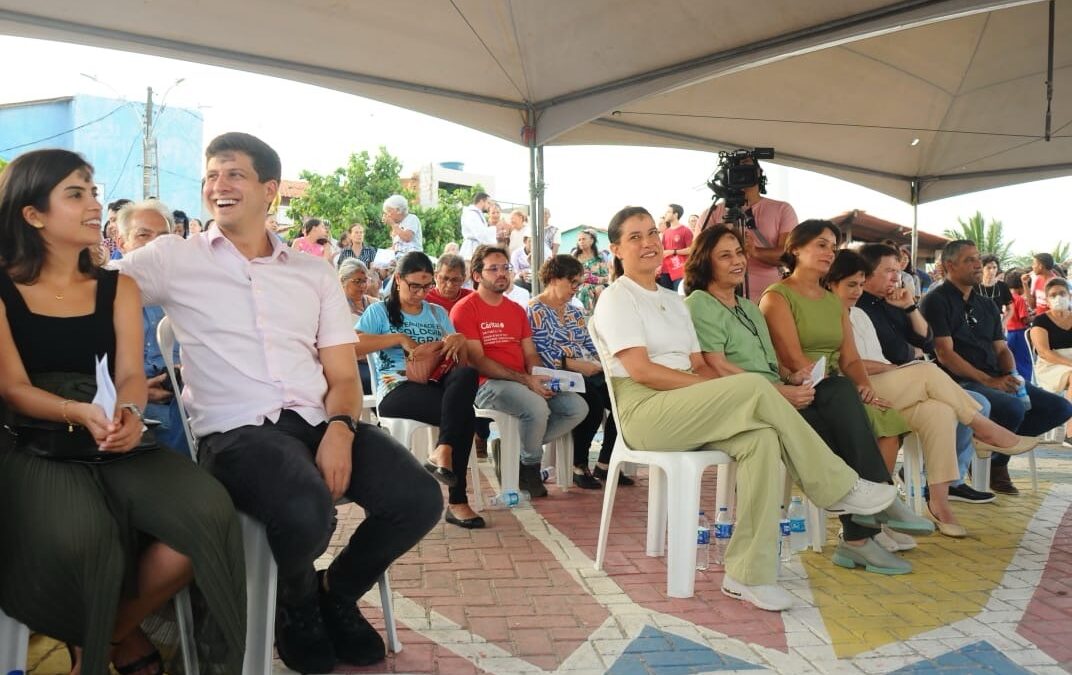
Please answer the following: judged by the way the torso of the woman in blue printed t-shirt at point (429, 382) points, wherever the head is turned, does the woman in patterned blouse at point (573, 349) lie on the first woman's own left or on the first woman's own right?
on the first woman's own left

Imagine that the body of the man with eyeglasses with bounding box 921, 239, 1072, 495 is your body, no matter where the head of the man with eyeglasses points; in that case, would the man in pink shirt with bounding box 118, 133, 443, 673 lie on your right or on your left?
on your right

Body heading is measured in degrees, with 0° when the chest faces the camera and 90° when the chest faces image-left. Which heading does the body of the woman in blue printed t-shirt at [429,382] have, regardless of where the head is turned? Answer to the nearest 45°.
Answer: approximately 315°

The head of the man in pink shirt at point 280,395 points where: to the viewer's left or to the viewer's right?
to the viewer's left

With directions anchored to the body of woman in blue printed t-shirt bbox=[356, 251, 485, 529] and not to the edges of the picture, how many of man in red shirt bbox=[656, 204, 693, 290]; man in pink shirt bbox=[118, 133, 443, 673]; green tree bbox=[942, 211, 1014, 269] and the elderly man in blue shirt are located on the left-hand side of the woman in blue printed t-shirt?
2
